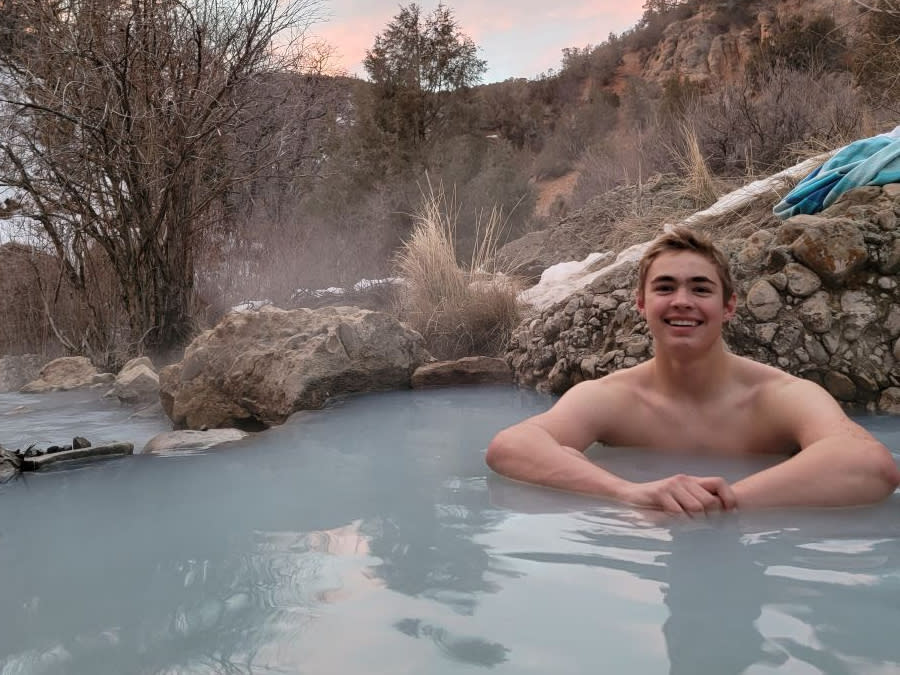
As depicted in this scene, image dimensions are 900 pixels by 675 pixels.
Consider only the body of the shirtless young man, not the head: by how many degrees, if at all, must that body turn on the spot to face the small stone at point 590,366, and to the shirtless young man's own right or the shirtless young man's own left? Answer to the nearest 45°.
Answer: approximately 180°

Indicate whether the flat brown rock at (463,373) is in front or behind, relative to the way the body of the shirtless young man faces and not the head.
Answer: behind

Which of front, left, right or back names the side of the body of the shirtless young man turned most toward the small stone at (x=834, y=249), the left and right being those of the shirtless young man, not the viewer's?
back

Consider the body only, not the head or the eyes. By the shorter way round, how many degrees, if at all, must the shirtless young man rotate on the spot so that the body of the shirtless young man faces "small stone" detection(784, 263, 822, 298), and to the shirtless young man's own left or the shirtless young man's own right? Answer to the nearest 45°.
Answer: approximately 180°

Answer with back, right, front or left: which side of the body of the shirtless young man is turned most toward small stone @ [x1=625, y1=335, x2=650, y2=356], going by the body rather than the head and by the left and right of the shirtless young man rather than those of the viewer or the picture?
back

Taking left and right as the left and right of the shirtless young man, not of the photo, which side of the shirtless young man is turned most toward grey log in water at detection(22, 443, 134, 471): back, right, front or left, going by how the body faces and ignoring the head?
right

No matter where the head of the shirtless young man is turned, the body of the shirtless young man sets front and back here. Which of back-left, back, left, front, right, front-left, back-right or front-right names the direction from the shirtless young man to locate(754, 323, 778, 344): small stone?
back

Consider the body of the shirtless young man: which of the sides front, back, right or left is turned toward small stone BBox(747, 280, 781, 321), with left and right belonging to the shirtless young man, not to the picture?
back

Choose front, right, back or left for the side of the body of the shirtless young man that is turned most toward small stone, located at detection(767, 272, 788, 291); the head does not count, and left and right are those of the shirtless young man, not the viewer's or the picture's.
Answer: back

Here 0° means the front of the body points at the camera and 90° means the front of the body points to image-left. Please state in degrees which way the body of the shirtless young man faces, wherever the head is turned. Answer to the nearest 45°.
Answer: approximately 0°

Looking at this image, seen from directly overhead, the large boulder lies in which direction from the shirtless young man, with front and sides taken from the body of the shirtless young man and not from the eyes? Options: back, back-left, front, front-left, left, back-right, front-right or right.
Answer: back-right

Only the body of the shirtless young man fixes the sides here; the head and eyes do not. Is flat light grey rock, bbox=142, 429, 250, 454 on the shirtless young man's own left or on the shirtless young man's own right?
on the shirtless young man's own right

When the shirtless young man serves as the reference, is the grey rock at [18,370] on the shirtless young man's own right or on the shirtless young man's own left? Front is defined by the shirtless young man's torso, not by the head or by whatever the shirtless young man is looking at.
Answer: on the shirtless young man's own right

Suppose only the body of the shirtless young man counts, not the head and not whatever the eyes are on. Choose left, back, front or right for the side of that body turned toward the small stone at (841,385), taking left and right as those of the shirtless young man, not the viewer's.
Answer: back
